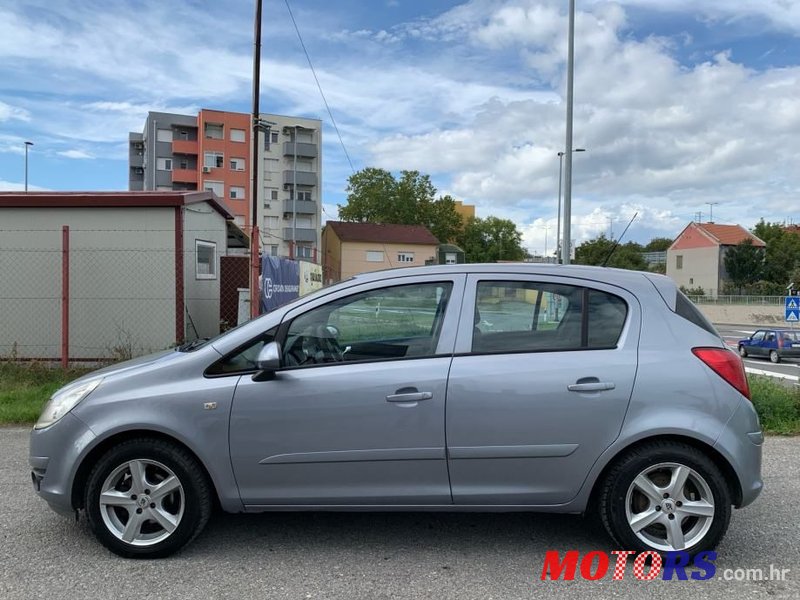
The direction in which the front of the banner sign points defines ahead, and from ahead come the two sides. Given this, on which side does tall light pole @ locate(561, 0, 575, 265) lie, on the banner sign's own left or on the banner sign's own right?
on the banner sign's own left

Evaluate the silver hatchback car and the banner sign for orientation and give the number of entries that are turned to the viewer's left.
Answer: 1

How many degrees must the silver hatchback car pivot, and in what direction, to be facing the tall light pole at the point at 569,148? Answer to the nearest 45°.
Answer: approximately 90° to its right

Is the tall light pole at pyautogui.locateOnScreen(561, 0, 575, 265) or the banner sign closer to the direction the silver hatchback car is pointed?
the banner sign

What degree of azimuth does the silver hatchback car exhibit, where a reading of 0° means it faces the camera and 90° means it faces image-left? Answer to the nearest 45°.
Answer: approximately 90°

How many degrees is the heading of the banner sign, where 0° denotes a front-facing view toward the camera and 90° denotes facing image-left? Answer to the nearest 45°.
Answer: approximately 315°

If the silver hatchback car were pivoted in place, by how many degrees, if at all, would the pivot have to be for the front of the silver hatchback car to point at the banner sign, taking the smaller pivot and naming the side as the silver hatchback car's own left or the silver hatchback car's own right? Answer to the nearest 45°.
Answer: approximately 90° to the silver hatchback car's own right

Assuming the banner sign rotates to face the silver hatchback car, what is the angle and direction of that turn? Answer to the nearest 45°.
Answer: approximately 45° to its right
